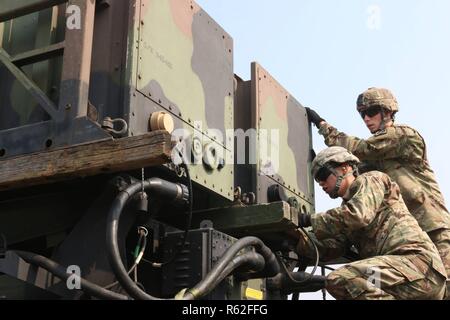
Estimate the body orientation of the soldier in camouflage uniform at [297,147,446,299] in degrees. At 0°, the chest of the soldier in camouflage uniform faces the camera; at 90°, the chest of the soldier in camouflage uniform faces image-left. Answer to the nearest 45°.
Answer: approximately 90°

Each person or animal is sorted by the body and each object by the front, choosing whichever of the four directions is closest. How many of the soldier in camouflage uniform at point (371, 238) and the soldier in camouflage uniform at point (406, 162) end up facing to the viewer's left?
2

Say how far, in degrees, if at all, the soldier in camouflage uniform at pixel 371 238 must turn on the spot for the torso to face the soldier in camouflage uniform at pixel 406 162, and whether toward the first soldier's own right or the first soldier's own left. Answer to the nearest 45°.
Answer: approximately 90° to the first soldier's own right

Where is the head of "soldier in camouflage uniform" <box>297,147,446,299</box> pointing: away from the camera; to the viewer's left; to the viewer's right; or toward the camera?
to the viewer's left

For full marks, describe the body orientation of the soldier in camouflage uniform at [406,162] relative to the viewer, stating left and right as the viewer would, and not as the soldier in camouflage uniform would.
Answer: facing to the left of the viewer

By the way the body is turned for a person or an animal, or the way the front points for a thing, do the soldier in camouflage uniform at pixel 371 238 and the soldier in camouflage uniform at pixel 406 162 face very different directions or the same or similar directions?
same or similar directions
